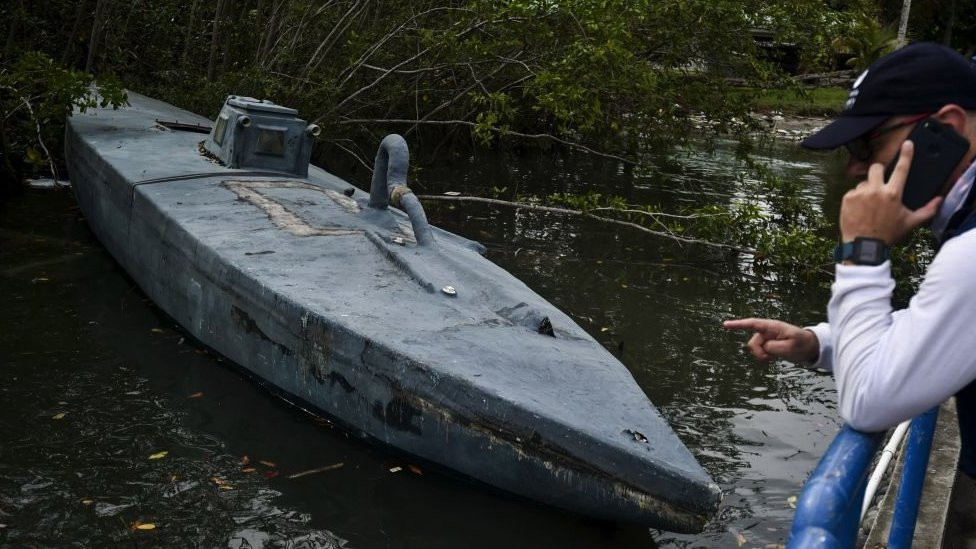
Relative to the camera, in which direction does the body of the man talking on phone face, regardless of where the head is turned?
to the viewer's left

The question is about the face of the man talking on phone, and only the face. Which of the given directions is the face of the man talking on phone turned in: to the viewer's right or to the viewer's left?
to the viewer's left
